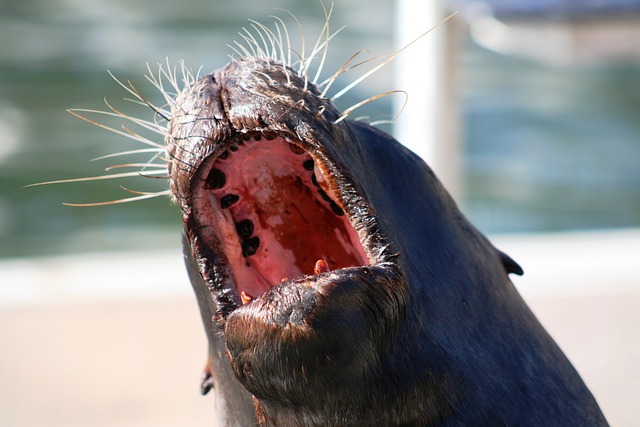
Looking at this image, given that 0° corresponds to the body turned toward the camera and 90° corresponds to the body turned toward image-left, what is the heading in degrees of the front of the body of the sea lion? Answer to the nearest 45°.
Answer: approximately 45°

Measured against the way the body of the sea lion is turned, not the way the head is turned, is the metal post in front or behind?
behind
